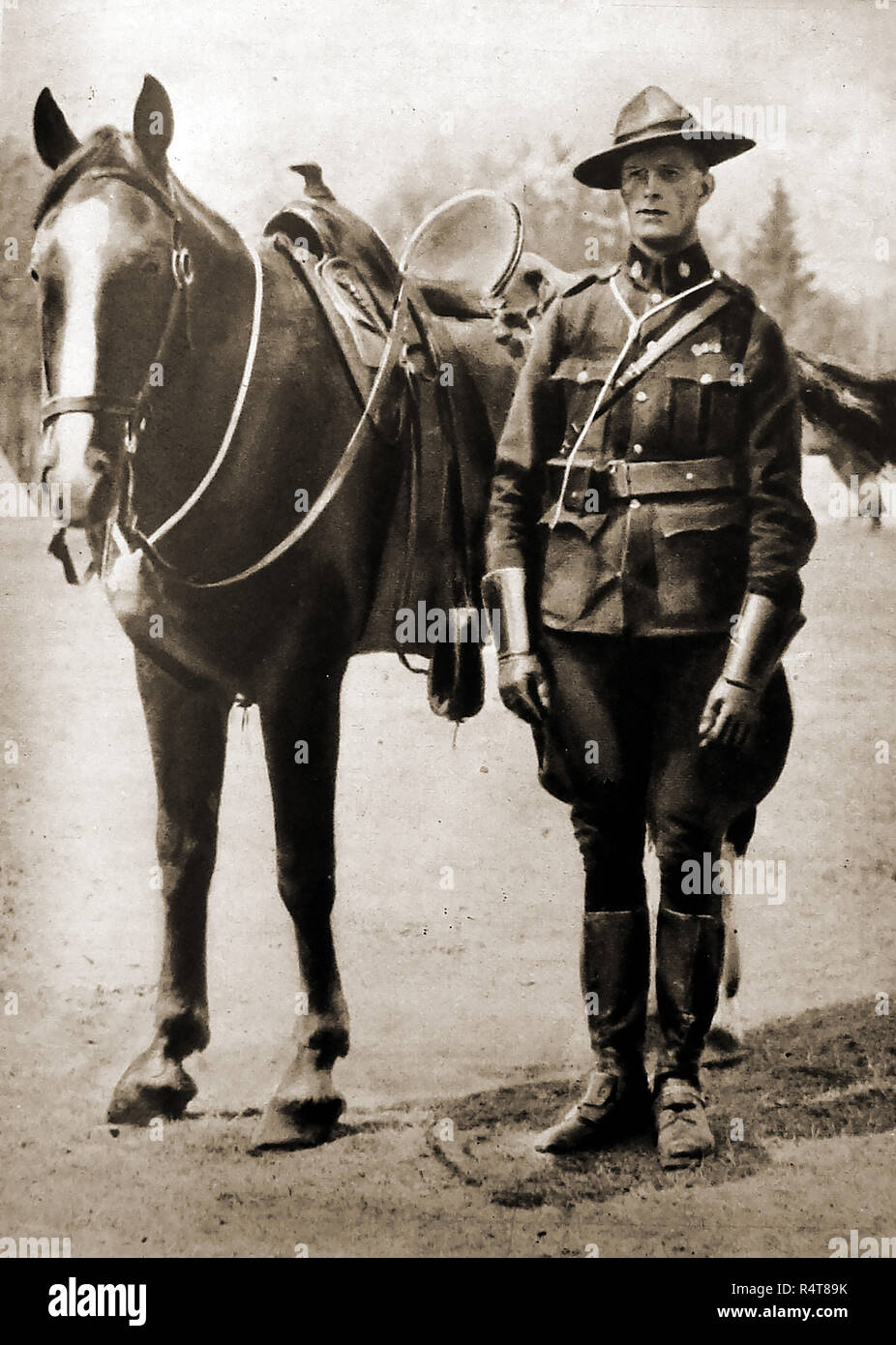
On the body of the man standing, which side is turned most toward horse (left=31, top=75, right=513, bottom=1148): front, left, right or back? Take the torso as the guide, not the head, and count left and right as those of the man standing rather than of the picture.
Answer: right

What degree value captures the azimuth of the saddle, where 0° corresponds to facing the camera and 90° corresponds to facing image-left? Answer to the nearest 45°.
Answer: approximately 45°

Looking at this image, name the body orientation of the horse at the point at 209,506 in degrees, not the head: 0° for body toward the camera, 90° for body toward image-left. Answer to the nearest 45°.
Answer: approximately 45°

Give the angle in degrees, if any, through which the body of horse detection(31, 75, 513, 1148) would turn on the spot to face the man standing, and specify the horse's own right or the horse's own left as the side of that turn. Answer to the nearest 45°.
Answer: approximately 135° to the horse's own left

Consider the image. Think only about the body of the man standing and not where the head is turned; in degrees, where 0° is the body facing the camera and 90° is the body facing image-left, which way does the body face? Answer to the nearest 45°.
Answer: approximately 0°
